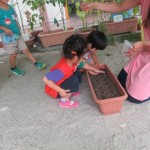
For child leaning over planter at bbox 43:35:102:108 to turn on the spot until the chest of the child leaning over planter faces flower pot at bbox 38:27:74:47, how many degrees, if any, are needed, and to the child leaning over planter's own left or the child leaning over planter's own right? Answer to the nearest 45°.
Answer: approximately 90° to the child leaning over planter's own left

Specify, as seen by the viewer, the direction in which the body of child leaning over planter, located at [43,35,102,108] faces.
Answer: to the viewer's right

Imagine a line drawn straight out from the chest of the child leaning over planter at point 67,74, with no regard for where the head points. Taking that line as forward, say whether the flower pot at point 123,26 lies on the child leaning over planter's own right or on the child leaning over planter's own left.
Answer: on the child leaning over planter's own left

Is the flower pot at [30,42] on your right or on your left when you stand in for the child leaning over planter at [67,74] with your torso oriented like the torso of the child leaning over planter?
on your left
